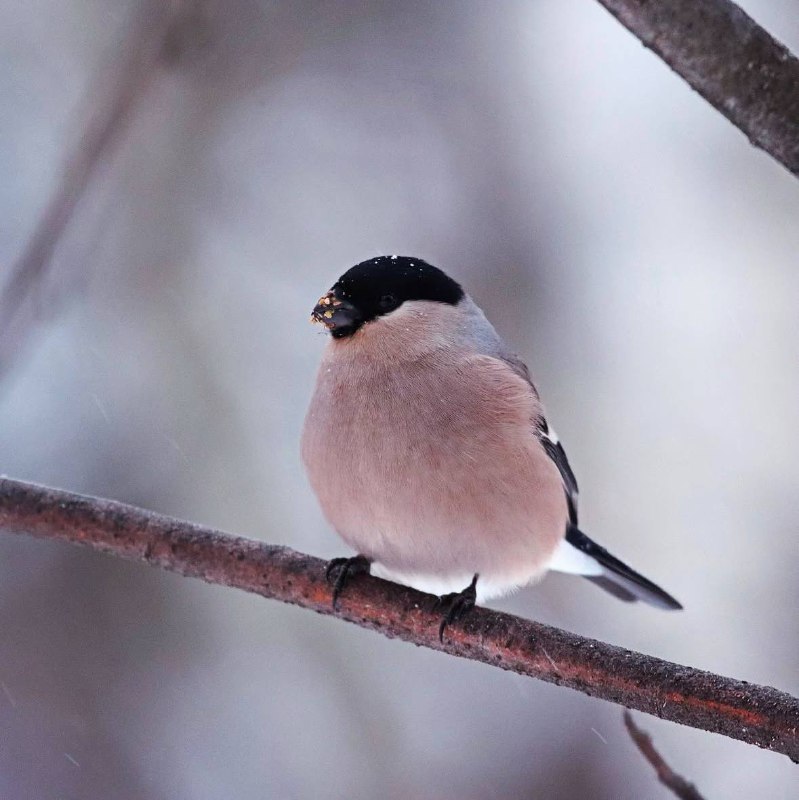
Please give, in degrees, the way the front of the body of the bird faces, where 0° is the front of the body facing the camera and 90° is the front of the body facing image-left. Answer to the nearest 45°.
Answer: approximately 45°
